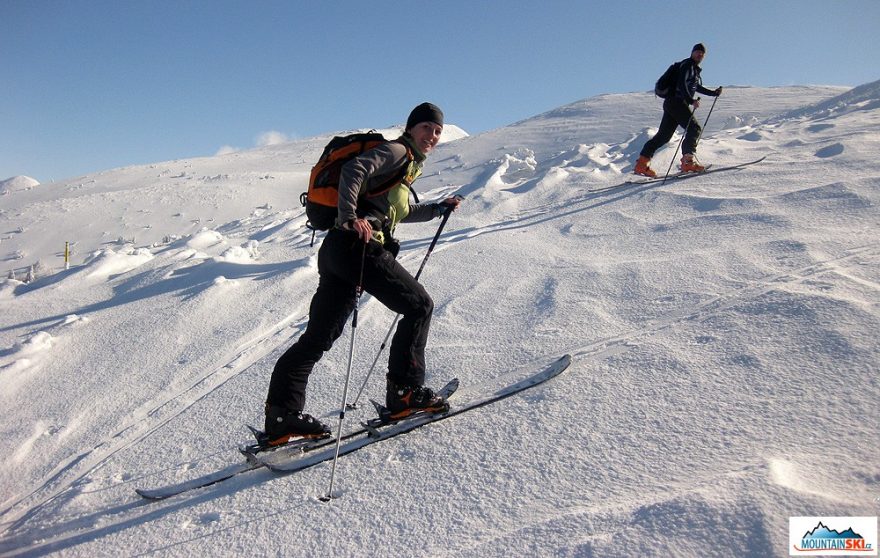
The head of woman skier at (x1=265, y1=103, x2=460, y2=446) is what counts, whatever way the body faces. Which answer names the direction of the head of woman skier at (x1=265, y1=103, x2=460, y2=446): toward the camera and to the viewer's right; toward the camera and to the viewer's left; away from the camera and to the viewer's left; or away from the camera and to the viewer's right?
toward the camera and to the viewer's right

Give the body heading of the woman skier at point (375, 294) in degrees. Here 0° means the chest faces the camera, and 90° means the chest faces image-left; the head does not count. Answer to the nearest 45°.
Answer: approximately 270°

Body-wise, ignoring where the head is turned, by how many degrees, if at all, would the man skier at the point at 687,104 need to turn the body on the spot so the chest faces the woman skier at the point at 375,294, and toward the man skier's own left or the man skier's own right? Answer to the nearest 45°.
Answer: approximately 90° to the man skier's own right

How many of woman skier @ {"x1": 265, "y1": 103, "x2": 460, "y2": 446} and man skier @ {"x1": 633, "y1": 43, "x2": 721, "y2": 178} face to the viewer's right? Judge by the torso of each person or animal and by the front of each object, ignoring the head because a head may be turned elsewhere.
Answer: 2

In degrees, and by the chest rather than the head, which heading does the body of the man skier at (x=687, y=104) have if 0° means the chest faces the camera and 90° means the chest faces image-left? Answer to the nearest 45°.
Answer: approximately 270°

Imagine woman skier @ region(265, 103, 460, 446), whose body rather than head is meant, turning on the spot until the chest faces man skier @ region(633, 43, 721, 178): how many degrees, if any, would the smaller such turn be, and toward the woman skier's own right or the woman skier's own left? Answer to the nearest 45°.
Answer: approximately 45° to the woman skier's own left
